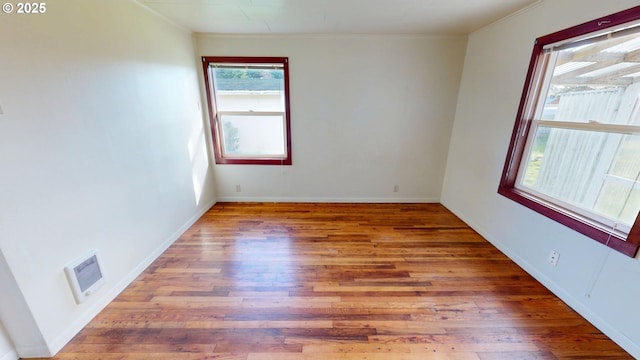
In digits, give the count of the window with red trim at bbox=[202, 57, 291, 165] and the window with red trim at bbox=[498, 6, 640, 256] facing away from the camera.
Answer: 0

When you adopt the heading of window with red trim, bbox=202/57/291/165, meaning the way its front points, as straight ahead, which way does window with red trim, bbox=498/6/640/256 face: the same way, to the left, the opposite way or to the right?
to the right

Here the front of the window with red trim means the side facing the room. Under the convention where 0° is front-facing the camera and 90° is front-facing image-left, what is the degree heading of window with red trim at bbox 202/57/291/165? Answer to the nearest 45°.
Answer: approximately 0°

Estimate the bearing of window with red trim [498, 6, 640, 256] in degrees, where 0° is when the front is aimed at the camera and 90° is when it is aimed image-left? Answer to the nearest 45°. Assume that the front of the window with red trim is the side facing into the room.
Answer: approximately 45°

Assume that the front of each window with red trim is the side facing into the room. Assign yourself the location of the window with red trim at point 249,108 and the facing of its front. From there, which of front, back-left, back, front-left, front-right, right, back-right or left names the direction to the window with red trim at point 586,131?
front-left

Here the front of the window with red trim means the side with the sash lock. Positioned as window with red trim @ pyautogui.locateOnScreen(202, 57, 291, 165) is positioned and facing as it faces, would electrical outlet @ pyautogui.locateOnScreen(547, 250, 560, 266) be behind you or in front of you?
in front
